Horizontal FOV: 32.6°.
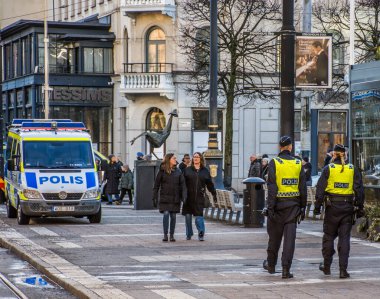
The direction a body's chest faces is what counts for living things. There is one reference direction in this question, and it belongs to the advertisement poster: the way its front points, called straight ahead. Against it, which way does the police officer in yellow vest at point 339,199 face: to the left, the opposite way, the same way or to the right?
the opposite way

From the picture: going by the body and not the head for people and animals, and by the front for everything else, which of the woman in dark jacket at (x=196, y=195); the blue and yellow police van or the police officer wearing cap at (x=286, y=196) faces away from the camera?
the police officer wearing cap

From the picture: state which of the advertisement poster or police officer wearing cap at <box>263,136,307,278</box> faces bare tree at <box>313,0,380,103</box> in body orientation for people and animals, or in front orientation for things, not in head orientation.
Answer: the police officer wearing cap

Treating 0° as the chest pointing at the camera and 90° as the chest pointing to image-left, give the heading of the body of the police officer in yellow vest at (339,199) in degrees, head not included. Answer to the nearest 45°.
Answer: approximately 180°

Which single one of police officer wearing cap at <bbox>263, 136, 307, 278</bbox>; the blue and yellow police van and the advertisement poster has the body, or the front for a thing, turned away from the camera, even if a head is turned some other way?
the police officer wearing cap

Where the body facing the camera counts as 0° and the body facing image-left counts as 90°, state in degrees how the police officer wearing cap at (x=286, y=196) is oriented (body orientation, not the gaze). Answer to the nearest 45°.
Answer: approximately 180°

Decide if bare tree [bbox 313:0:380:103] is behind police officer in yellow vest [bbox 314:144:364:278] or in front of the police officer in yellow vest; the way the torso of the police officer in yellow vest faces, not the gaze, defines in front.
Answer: in front

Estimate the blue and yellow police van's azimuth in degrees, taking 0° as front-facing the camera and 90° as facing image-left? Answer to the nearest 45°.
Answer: approximately 0°

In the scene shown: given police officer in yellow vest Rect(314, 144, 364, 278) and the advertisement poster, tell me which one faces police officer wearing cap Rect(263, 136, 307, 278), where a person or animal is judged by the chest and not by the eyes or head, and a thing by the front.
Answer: the advertisement poster

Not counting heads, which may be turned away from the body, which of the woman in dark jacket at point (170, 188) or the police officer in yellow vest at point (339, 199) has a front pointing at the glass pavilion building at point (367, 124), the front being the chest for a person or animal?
the police officer in yellow vest

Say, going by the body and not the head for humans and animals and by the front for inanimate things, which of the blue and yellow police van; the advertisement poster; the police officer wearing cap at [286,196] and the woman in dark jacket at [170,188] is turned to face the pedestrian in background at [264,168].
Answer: the police officer wearing cap
